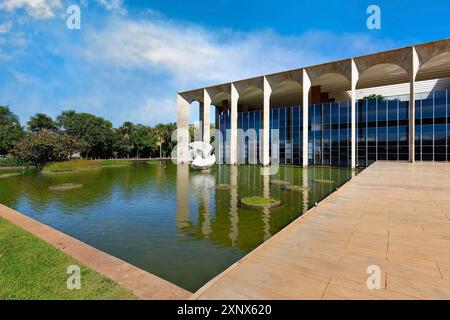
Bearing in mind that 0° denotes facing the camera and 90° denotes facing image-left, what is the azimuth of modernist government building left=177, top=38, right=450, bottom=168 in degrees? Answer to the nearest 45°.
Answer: approximately 45°

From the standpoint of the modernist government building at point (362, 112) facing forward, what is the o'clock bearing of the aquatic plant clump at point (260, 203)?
The aquatic plant clump is roughly at 11 o'clock from the modernist government building.

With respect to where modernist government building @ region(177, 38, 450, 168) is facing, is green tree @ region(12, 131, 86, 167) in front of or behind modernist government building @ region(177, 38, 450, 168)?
in front

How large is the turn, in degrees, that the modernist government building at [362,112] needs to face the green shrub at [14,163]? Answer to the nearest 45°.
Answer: approximately 45° to its right

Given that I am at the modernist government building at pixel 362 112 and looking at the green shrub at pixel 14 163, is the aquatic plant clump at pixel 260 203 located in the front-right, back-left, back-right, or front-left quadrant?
front-left

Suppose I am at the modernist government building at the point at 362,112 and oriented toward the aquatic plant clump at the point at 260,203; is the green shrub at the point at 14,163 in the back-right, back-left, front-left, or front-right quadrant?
front-right
